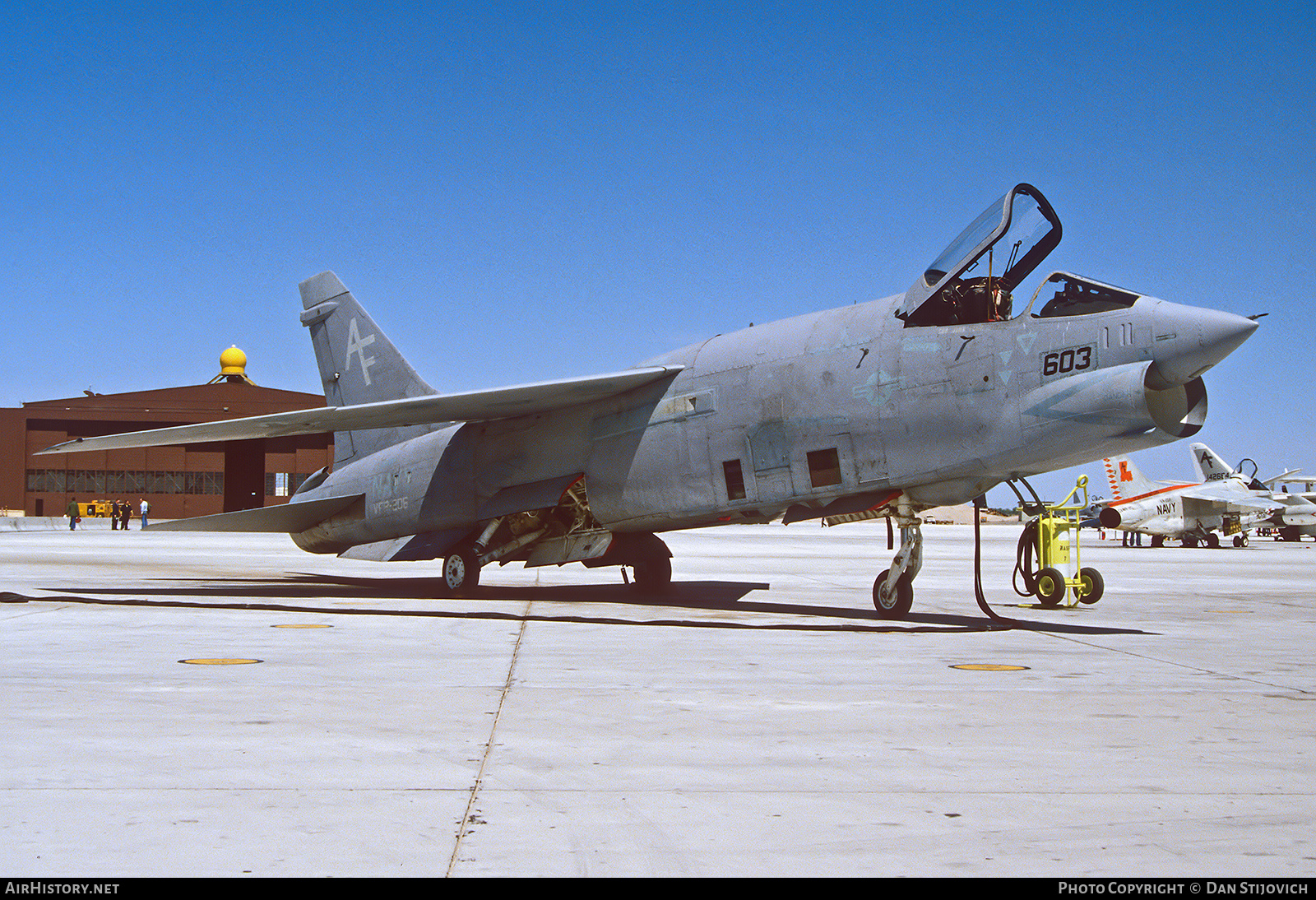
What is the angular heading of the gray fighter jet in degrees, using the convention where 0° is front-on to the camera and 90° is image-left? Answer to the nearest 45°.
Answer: approximately 315°
